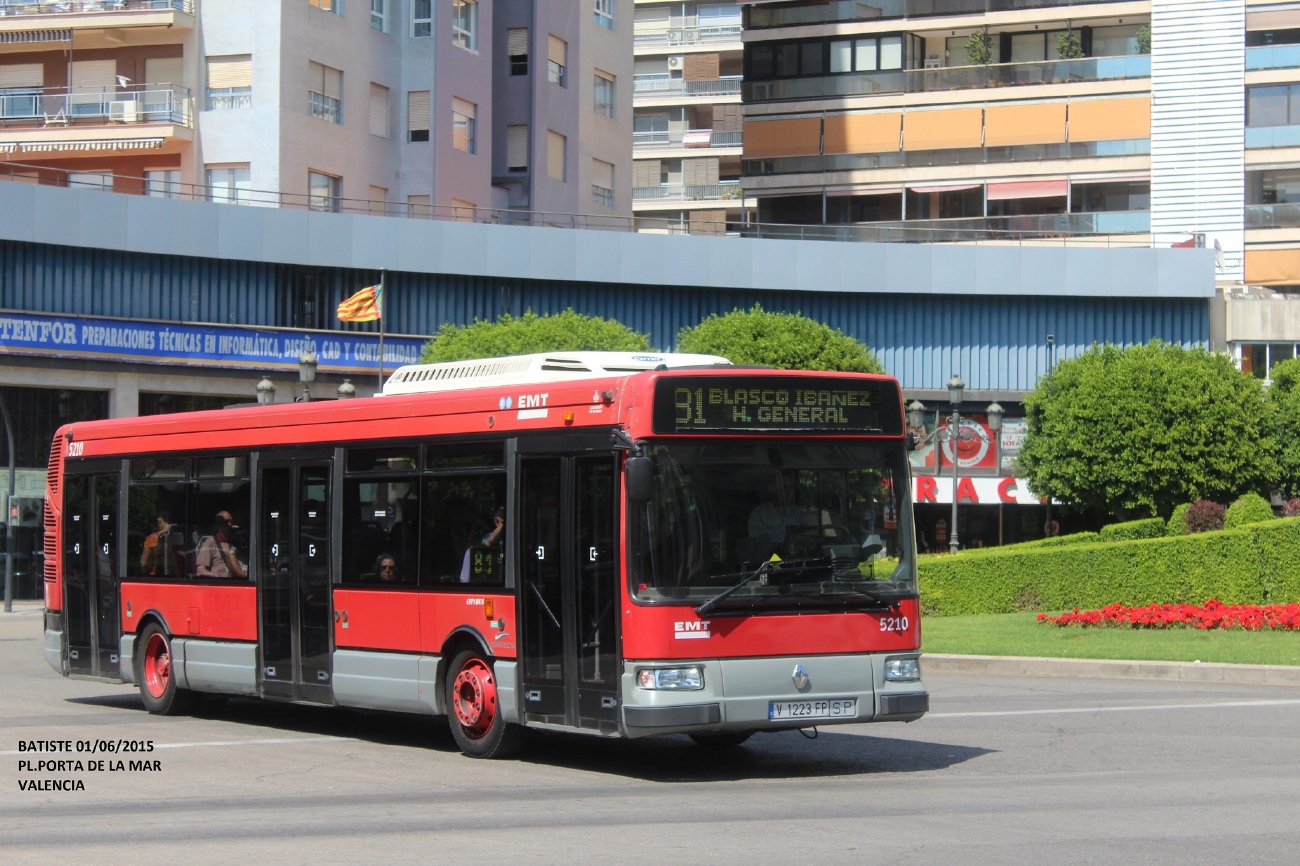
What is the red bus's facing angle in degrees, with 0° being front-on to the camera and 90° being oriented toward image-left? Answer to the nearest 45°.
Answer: approximately 315°

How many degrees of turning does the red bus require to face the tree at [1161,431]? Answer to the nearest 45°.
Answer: approximately 90° to its left

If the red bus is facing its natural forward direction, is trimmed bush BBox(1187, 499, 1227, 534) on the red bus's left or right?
on its left

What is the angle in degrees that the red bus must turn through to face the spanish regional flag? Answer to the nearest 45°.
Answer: approximately 135° to its left

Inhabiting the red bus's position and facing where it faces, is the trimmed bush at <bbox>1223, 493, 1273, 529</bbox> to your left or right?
on your left

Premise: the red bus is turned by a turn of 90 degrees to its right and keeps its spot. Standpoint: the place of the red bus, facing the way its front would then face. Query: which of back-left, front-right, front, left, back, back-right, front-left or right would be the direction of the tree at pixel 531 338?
back-right

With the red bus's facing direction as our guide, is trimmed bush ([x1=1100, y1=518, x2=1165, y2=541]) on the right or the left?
on its left
